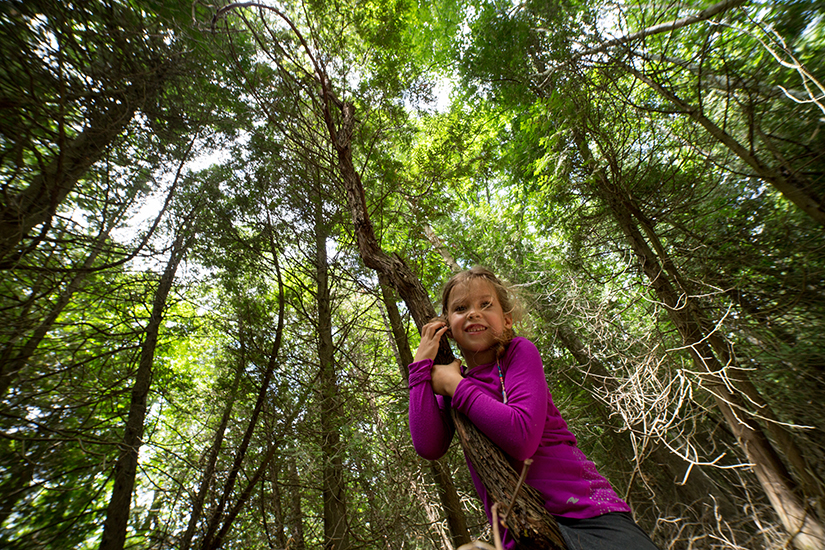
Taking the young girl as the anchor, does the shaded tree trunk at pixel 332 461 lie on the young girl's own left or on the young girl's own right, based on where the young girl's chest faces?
on the young girl's own right

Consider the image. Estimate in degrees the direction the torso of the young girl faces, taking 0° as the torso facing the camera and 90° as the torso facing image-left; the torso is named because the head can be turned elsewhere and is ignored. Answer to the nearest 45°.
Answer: approximately 45°

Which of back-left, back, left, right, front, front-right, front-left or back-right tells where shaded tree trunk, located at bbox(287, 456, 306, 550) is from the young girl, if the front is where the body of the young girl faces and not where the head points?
right
